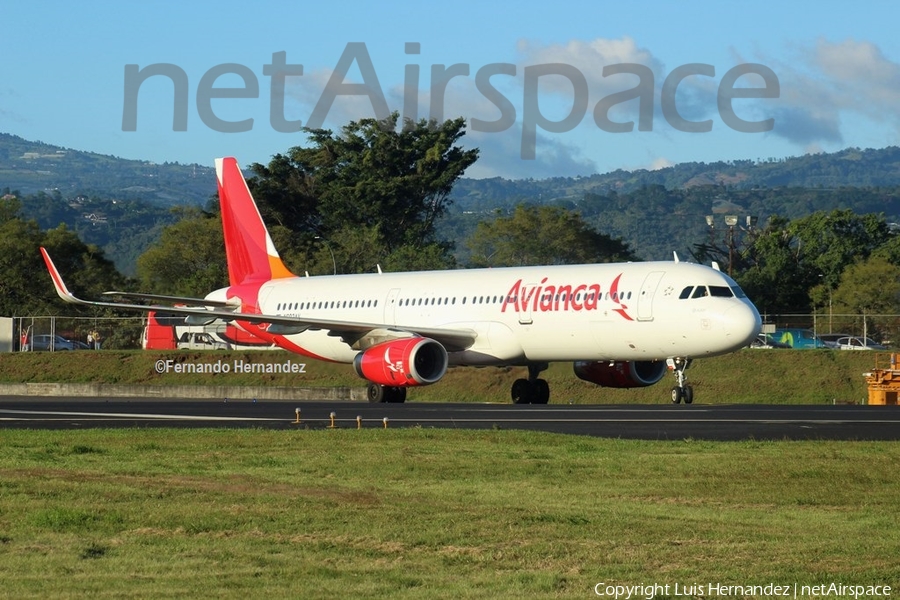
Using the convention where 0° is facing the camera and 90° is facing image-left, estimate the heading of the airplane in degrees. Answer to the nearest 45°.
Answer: approximately 315°
